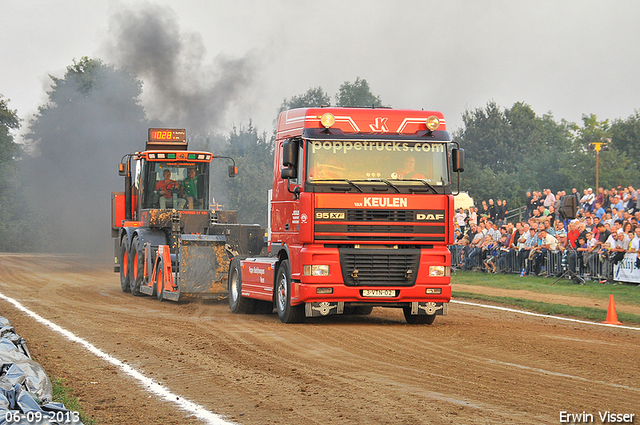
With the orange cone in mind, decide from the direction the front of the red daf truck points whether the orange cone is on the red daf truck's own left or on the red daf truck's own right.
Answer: on the red daf truck's own left

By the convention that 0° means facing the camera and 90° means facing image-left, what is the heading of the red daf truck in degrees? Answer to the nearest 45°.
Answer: approximately 315°

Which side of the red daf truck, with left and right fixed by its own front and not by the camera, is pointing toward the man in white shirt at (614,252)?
left
